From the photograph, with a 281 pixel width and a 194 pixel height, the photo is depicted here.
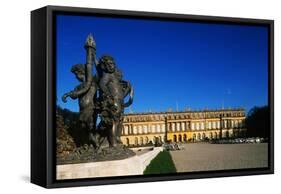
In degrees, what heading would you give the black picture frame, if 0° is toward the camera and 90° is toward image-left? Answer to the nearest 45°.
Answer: approximately 315°
